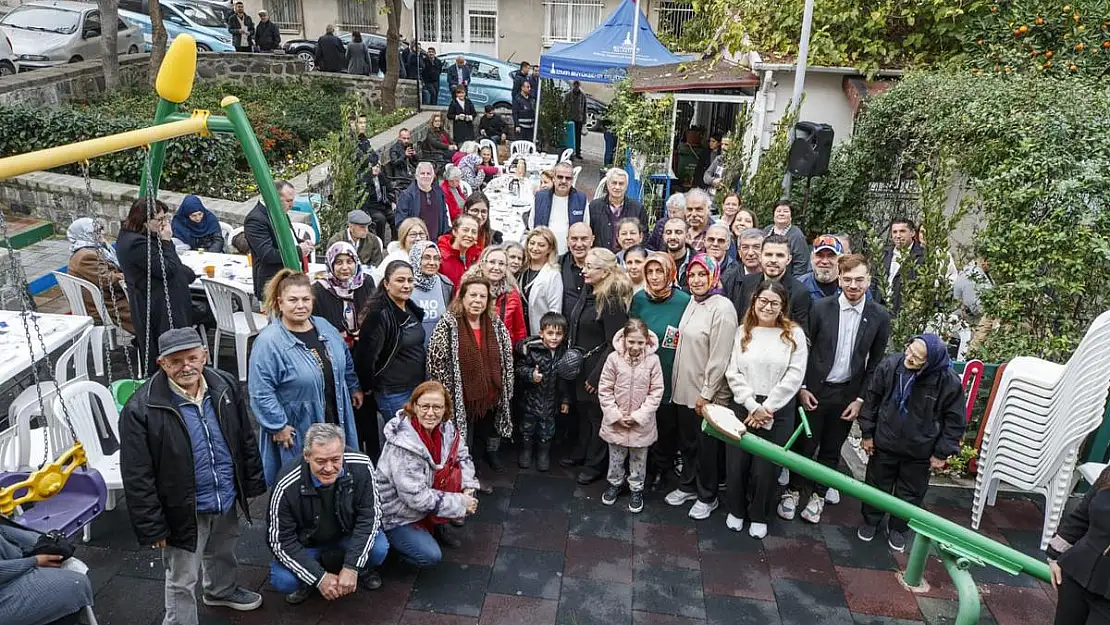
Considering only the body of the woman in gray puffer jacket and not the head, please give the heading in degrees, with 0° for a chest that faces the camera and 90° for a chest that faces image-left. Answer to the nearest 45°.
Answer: approximately 315°

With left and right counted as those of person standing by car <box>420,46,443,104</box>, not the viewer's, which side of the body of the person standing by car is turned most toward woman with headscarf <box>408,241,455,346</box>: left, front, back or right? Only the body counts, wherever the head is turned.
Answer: front

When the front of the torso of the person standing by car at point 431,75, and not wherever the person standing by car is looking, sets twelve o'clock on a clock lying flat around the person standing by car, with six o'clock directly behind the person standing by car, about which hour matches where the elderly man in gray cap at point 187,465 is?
The elderly man in gray cap is roughly at 12 o'clock from the person standing by car.

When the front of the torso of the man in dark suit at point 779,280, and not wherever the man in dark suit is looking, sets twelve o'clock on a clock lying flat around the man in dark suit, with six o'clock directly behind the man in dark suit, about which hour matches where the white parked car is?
The white parked car is roughly at 4 o'clock from the man in dark suit.

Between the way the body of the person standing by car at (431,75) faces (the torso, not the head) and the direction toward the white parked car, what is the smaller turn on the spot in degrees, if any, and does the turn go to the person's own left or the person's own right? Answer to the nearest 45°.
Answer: approximately 90° to the person's own right

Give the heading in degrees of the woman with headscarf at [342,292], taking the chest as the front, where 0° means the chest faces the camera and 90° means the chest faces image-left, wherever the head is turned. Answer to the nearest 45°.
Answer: approximately 0°

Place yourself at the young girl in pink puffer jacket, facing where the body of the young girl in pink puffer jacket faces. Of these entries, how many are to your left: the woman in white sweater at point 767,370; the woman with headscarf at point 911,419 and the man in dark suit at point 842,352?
3

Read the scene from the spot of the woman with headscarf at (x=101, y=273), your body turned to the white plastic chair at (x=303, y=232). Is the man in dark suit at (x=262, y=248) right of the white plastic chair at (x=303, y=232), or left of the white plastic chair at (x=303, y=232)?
right

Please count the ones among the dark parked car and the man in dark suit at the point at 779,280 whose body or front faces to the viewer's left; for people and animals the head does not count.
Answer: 1

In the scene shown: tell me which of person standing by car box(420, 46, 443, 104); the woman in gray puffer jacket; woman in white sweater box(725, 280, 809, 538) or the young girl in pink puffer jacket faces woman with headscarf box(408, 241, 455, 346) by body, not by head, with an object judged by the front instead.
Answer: the person standing by car

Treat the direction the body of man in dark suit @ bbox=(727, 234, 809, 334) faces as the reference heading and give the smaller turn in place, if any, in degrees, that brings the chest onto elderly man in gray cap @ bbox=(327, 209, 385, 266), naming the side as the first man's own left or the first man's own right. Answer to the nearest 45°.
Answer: approximately 90° to the first man's own right
